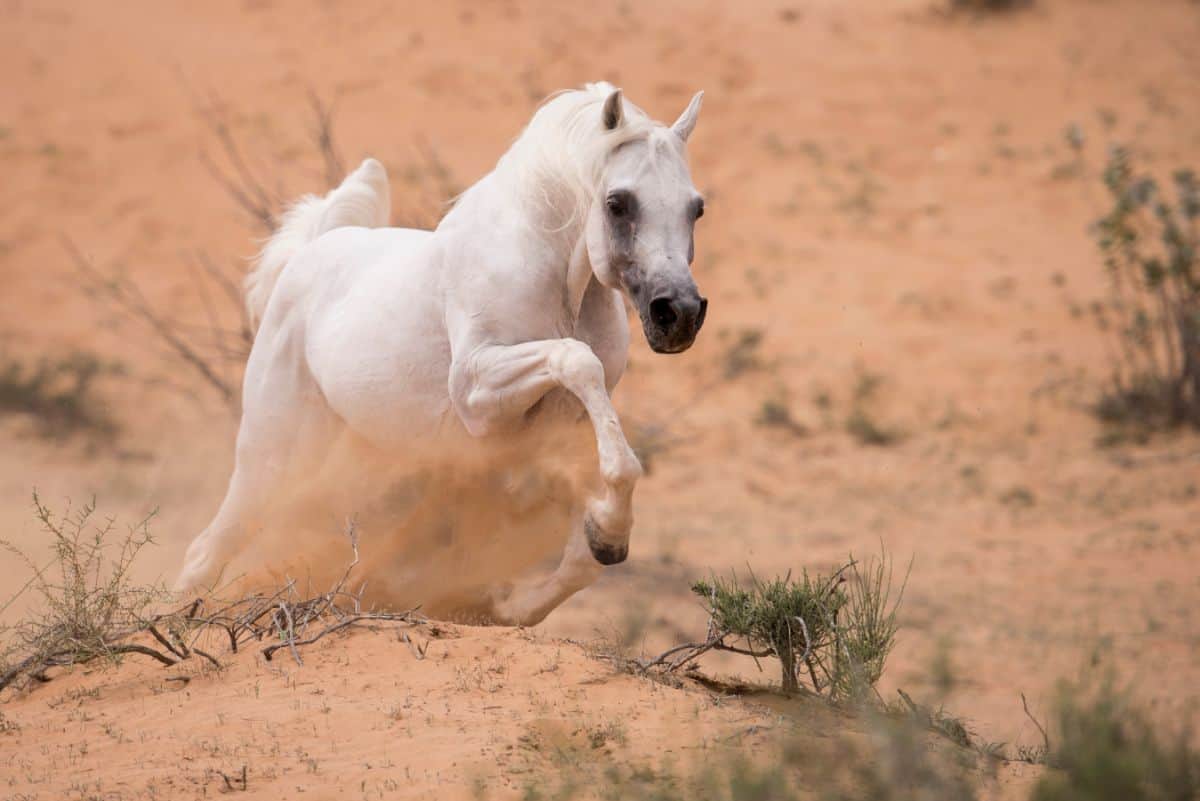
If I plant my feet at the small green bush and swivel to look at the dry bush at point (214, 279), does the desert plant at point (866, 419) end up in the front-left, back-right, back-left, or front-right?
front-right

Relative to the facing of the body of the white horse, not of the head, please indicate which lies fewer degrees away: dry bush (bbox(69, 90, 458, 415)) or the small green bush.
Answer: the small green bush

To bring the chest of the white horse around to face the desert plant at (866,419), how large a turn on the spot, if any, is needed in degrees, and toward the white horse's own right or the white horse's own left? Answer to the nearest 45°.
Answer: approximately 90° to the white horse's own left

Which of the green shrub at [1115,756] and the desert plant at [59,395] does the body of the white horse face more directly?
the green shrub

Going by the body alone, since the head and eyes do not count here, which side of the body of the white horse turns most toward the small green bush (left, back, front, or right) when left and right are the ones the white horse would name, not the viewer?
front

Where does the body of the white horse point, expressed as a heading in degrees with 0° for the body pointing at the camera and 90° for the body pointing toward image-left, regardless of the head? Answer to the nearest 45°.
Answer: approximately 315°

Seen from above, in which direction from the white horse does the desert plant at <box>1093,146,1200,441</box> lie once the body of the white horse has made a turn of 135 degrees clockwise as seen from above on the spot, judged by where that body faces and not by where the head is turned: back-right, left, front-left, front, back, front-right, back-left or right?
back-right

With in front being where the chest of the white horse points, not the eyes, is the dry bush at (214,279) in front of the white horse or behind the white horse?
behind

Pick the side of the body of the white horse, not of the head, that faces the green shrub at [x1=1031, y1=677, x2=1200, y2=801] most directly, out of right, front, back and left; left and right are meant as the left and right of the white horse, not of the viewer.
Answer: front

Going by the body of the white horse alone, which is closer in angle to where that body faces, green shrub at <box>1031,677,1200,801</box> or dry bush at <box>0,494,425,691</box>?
the green shrub

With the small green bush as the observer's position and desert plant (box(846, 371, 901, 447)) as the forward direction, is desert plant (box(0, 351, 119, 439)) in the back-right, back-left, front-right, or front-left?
front-left

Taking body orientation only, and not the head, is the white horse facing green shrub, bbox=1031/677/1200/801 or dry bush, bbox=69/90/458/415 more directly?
the green shrub
